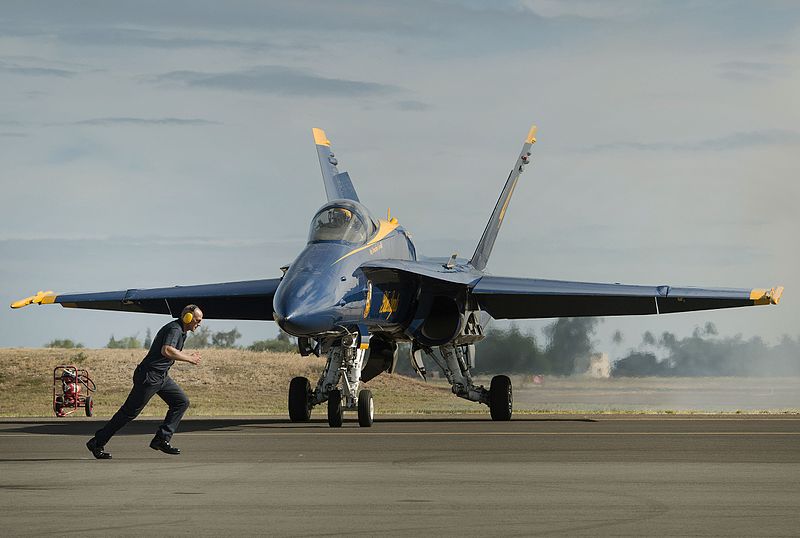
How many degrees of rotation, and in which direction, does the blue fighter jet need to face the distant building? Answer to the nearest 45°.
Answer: approximately 135° to its left

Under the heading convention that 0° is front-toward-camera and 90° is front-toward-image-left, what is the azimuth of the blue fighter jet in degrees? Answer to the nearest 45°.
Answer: approximately 0°
